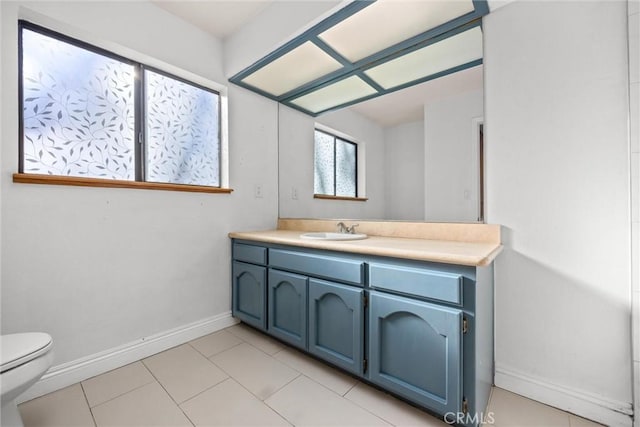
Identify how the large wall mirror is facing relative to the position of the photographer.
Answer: facing the viewer and to the left of the viewer

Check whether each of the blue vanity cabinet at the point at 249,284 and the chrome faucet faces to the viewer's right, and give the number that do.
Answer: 0

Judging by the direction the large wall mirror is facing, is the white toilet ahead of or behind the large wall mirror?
ahead

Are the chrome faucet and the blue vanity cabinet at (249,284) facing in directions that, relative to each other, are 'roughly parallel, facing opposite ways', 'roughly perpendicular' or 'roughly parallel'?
roughly parallel

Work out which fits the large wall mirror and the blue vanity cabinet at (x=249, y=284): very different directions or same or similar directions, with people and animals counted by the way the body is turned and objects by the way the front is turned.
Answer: same or similar directions

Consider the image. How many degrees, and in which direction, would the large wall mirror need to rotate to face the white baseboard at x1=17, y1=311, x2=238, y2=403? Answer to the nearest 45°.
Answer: approximately 45° to its right

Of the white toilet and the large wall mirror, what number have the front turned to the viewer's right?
1

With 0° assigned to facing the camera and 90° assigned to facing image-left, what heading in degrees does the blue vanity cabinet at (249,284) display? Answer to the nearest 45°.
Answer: approximately 45°

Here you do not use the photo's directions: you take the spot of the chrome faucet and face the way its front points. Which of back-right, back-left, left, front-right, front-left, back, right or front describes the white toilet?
front

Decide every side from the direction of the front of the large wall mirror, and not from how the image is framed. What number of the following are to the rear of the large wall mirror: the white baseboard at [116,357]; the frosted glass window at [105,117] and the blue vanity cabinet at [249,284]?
0

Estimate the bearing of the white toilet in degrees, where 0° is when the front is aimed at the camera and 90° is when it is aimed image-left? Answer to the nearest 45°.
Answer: approximately 270°

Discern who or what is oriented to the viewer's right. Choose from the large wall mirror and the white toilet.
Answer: the white toilet
